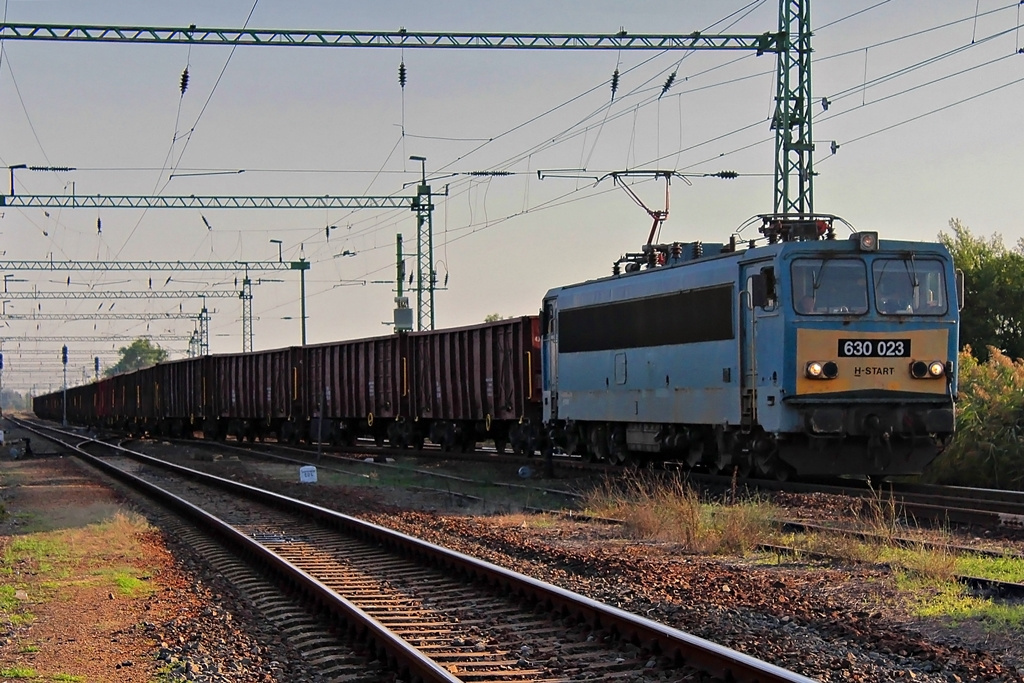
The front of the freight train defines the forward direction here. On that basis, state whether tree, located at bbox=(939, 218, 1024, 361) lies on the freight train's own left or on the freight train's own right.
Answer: on the freight train's own left

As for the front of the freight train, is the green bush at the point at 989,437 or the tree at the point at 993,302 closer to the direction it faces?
the green bush

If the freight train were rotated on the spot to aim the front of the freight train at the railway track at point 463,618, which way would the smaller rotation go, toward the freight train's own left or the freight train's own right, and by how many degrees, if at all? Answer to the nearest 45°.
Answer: approximately 90° to the freight train's own right

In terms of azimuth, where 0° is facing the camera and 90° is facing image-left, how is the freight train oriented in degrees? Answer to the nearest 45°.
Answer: approximately 315°
